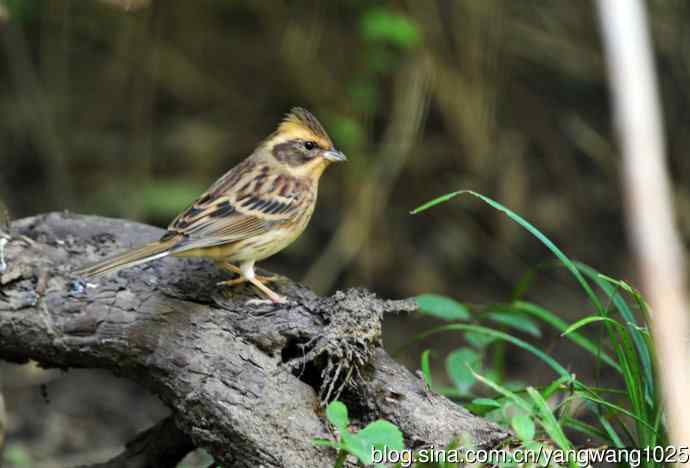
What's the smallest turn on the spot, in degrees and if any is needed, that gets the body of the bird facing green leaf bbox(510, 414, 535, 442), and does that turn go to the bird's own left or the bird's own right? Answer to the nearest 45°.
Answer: approximately 45° to the bird's own right

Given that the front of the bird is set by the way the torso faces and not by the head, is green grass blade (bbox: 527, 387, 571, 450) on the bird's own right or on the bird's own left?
on the bird's own right

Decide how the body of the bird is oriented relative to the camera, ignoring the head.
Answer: to the viewer's right

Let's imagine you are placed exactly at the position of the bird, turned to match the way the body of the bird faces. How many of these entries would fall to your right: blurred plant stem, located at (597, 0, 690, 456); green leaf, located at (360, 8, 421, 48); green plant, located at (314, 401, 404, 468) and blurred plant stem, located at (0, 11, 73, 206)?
2

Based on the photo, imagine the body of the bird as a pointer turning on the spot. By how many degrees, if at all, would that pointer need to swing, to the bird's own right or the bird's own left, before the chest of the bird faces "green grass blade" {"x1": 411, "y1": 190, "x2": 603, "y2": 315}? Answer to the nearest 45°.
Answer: approximately 45° to the bird's own right

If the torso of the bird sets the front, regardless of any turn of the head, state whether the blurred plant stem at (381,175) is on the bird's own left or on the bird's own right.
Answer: on the bird's own left

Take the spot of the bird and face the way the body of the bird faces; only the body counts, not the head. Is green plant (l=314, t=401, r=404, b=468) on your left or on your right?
on your right

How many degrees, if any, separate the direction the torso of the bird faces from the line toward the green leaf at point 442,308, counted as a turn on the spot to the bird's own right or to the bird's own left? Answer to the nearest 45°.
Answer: approximately 45° to the bird's own right

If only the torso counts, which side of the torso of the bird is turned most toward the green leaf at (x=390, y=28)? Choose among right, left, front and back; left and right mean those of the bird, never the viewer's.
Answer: left

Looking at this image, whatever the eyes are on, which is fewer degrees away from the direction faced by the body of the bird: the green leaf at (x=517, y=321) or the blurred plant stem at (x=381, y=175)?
the green leaf
